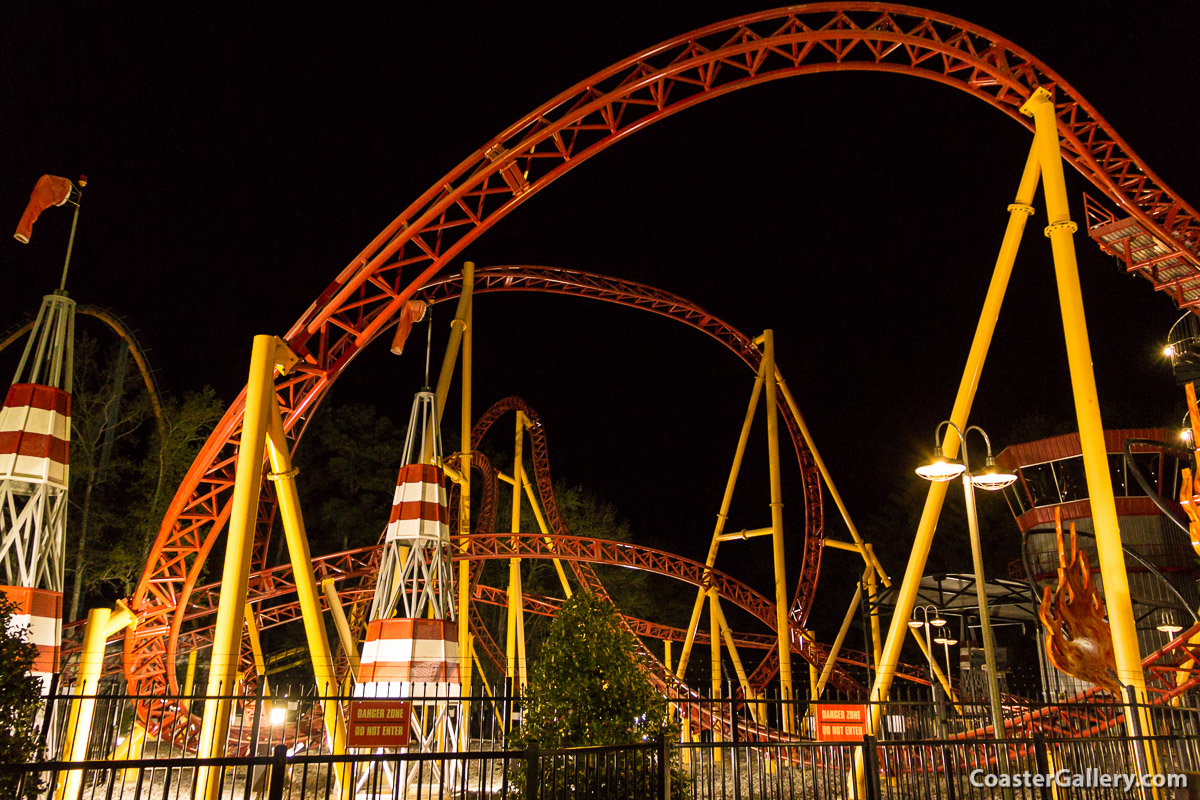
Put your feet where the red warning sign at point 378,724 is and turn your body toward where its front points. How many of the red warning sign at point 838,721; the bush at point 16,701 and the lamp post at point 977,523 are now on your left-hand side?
2

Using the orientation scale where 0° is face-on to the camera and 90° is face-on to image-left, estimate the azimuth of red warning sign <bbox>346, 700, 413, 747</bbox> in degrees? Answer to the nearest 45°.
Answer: approximately 0°

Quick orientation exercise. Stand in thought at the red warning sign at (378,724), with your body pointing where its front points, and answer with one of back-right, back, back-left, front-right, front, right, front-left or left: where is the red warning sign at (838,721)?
left

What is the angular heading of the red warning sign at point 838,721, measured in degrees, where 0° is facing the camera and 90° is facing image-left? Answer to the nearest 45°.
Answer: approximately 0°

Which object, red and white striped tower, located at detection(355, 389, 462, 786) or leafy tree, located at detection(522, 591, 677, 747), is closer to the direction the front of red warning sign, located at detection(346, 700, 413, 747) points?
the leafy tree

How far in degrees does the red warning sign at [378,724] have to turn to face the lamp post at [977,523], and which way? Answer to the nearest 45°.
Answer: approximately 90° to its left

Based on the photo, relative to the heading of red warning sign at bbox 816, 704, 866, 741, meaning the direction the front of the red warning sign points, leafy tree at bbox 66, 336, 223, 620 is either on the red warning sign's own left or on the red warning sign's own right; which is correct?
on the red warning sign's own right

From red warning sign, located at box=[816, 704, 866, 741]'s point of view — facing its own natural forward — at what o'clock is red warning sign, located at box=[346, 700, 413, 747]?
red warning sign, located at box=[346, 700, 413, 747] is roughly at 2 o'clock from red warning sign, located at box=[816, 704, 866, 741].

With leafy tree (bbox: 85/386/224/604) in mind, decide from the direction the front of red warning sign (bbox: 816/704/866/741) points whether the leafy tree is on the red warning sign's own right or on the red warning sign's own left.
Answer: on the red warning sign's own right

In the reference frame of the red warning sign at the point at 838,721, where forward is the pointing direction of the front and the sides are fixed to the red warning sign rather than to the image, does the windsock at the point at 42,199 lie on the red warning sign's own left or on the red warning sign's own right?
on the red warning sign's own right

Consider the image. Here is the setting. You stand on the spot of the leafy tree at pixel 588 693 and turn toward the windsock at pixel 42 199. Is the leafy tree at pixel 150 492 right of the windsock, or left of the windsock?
right

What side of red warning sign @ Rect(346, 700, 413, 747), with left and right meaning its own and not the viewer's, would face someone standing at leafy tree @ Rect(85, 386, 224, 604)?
back

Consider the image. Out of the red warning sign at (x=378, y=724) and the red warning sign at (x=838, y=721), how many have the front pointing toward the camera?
2
